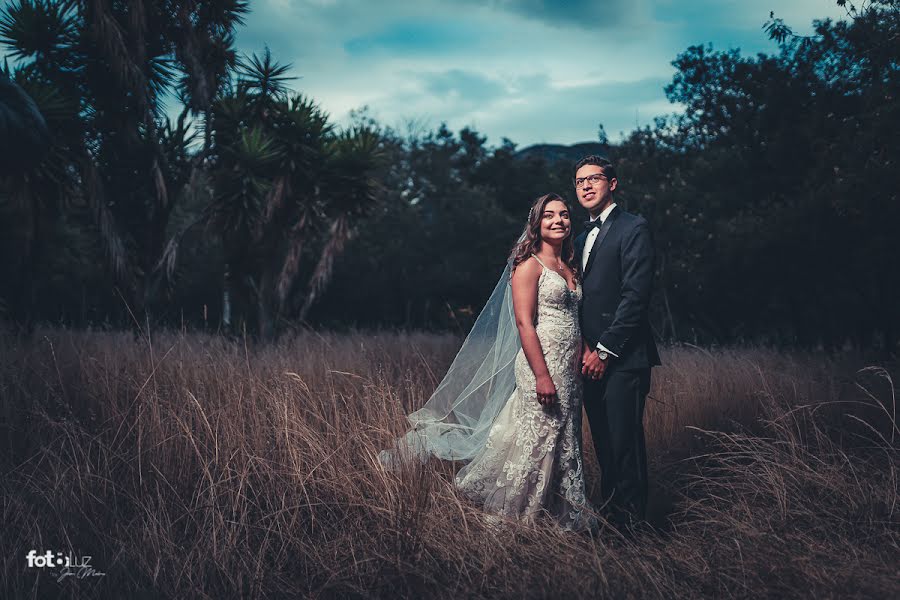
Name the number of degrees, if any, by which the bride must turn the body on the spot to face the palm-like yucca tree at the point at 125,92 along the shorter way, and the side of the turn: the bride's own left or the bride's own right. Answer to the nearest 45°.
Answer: approximately 180°

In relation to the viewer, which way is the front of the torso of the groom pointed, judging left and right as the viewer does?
facing the viewer and to the left of the viewer

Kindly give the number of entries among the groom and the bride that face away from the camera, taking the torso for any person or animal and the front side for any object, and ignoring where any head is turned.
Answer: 0

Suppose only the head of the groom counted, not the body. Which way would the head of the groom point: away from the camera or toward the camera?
toward the camera

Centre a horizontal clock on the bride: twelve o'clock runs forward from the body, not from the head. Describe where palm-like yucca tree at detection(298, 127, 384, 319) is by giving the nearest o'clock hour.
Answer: The palm-like yucca tree is roughly at 7 o'clock from the bride.

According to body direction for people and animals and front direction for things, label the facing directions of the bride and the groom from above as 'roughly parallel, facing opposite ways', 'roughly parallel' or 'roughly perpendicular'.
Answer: roughly perpendicular

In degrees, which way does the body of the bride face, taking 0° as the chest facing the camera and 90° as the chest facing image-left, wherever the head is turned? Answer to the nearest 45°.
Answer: approximately 315°

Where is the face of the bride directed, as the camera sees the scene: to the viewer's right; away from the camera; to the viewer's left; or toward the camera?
toward the camera
